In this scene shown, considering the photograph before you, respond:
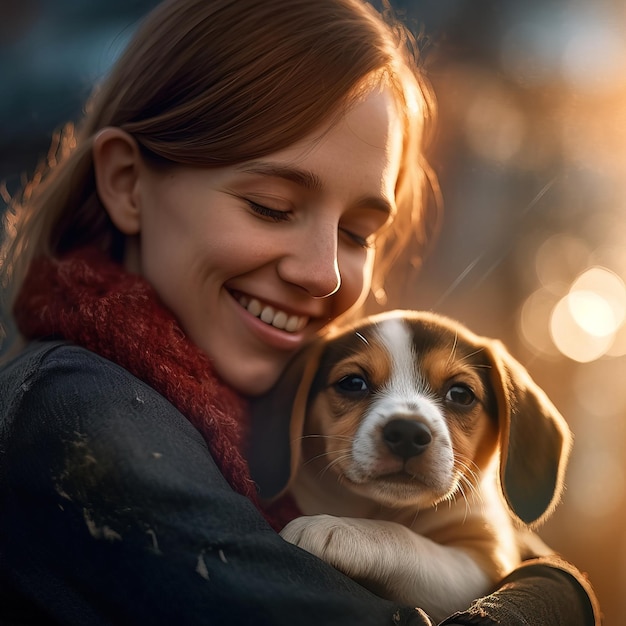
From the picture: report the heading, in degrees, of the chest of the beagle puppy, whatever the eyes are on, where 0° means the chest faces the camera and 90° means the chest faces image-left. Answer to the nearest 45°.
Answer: approximately 0°
